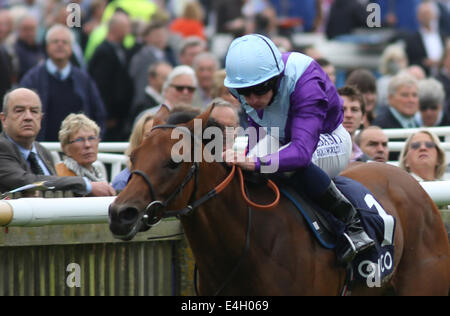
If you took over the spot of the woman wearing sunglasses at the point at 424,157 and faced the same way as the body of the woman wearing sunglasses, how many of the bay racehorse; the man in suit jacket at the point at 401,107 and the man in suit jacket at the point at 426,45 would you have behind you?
2

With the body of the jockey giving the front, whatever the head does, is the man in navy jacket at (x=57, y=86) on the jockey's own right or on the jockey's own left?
on the jockey's own right

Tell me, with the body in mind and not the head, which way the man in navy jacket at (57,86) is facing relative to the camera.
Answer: toward the camera

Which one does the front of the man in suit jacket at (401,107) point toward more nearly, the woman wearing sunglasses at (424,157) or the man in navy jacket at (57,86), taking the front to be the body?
the woman wearing sunglasses

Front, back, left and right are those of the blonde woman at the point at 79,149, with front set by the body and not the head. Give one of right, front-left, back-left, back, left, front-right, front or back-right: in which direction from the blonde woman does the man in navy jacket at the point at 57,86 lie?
back-left

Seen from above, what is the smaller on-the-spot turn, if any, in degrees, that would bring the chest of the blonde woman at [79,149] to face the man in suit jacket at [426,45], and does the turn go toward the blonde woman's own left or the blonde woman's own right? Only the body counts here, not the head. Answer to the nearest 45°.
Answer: approximately 90° to the blonde woman's own left

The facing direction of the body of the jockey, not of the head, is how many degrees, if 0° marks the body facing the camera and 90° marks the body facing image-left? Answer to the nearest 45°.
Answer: approximately 45°

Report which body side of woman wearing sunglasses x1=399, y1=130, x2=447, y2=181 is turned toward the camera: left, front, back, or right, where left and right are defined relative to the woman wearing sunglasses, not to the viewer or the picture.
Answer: front

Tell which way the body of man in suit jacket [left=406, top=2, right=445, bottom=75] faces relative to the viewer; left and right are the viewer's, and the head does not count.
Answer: facing the viewer and to the right of the viewer

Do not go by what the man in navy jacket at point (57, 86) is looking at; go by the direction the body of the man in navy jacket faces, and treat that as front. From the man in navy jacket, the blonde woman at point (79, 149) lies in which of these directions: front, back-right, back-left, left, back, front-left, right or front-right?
front

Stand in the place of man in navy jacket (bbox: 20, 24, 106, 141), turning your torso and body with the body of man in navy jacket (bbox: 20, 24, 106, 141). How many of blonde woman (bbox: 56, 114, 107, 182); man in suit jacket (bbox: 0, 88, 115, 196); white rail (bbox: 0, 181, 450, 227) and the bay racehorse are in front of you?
4

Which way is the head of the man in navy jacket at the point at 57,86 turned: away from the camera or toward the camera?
toward the camera

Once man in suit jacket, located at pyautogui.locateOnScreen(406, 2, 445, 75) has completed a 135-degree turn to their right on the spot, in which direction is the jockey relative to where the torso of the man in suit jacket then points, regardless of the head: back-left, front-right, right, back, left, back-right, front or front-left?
left

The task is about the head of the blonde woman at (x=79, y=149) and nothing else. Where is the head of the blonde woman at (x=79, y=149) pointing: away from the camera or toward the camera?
toward the camera

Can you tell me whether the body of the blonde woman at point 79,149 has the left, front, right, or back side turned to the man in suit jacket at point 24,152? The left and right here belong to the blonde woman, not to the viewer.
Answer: right
